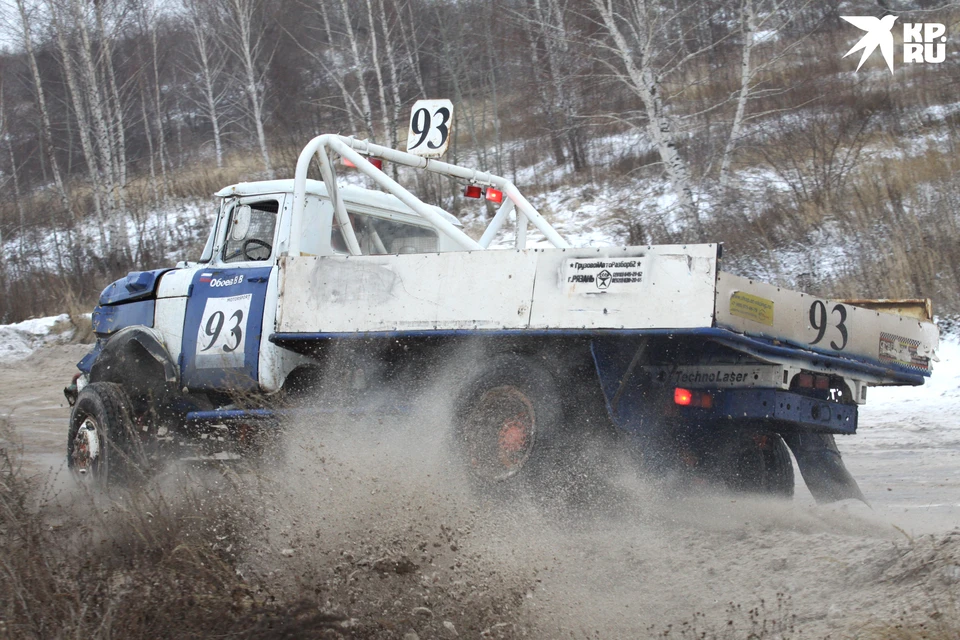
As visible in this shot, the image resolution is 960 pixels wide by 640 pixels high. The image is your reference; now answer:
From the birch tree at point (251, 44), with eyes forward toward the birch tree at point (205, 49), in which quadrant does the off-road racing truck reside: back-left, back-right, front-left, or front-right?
back-left

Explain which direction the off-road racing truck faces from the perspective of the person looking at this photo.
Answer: facing away from the viewer and to the left of the viewer

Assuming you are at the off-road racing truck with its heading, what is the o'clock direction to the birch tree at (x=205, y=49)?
The birch tree is roughly at 1 o'clock from the off-road racing truck.

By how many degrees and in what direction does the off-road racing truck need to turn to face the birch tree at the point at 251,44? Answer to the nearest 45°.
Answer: approximately 45° to its right
